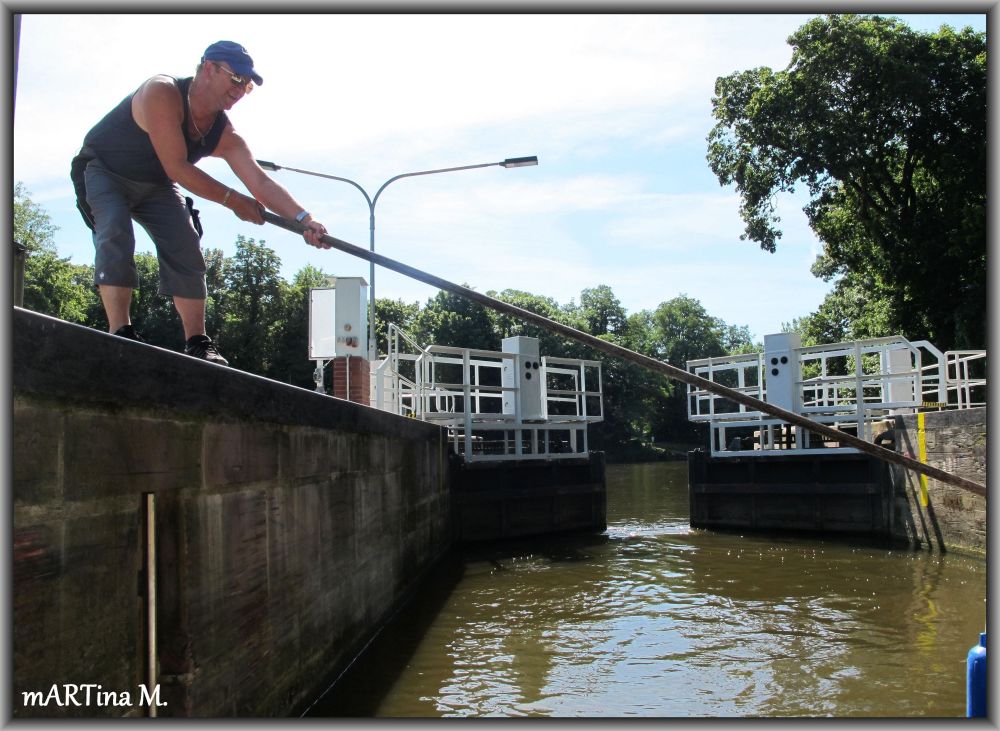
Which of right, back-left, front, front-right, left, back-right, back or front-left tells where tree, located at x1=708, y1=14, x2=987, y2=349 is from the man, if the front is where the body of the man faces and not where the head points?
left

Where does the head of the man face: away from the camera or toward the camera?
toward the camera

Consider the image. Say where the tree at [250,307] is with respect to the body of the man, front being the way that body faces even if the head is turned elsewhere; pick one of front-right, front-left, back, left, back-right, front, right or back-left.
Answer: back-left

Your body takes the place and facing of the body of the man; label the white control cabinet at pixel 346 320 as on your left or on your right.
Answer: on your left

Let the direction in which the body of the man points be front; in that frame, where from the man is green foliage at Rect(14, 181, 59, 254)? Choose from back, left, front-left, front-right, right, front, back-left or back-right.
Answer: back-left

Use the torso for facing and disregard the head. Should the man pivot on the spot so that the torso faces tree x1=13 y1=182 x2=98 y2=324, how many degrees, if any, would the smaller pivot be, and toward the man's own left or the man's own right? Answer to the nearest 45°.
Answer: approximately 135° to the man's own left

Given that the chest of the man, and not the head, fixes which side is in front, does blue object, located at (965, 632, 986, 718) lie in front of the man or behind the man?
in front

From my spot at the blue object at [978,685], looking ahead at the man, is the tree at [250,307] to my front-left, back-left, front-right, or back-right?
front-right

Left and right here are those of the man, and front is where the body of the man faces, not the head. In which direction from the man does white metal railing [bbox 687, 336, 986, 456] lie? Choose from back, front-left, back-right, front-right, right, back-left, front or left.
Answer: left

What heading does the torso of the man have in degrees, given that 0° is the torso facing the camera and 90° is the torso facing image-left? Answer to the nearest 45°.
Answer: approximately 315°

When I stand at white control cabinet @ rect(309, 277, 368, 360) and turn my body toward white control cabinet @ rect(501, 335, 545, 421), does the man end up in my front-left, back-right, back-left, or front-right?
back-right

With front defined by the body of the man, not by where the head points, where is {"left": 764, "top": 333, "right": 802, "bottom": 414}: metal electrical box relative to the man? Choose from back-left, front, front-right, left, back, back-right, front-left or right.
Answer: left

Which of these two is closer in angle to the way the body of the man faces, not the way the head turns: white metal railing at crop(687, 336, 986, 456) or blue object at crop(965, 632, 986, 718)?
the blue object
